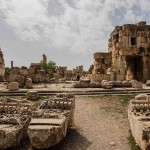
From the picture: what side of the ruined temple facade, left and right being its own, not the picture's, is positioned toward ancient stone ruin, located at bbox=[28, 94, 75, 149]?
front

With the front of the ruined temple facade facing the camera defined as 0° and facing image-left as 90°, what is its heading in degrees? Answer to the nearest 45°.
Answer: approximately 0°

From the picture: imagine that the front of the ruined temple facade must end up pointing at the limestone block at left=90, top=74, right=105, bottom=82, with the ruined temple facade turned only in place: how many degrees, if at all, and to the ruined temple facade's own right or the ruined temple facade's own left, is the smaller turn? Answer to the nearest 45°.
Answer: approximately 45° to the ruined temple facade's own right

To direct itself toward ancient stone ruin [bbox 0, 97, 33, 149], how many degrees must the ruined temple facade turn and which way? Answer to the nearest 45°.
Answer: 0° — it already faces it

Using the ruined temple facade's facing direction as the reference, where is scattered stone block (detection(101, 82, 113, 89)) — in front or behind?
in front

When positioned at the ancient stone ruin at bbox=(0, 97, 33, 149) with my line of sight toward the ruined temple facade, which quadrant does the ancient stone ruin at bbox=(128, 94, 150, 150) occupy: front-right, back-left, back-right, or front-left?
front-right

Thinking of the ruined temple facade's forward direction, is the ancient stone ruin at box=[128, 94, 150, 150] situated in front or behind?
in front
